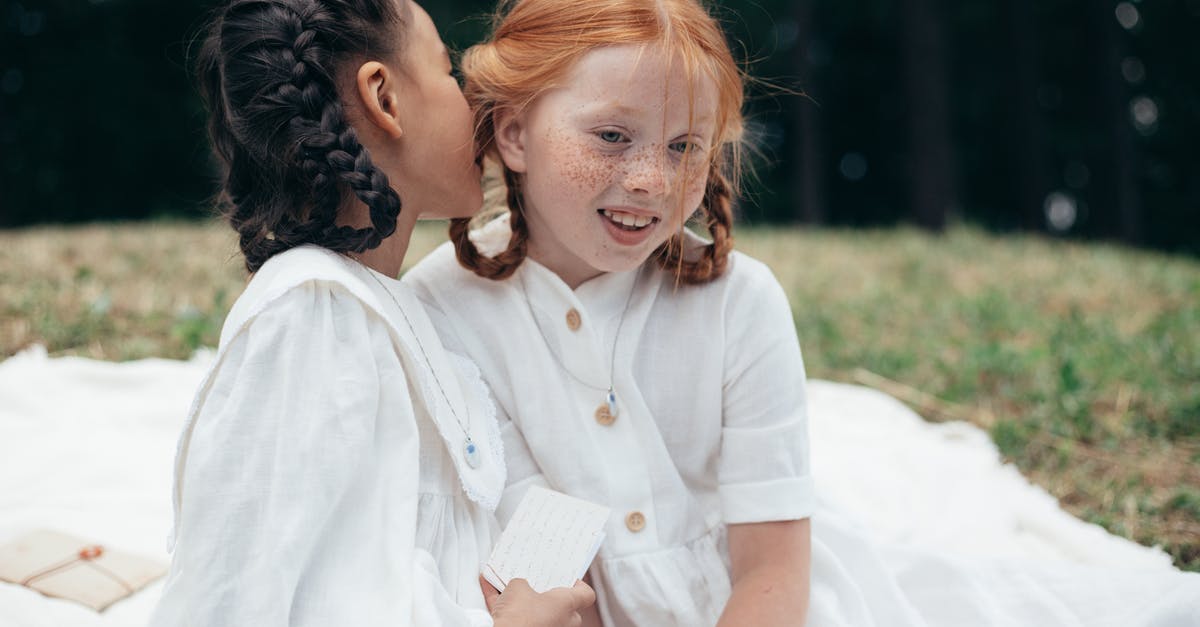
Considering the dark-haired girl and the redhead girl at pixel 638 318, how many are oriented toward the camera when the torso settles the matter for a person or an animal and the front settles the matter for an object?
1

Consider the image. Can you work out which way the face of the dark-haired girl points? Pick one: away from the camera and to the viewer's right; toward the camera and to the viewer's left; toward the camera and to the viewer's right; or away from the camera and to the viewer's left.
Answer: away from the camera and to the viewer's right

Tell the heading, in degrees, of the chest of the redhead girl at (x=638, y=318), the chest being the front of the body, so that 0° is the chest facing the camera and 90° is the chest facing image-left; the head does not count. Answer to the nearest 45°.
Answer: approximately 0°

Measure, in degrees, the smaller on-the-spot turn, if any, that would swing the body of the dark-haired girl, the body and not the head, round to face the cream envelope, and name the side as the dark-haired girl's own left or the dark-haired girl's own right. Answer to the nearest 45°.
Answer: approximately 135° to the dark-haired girl's own left

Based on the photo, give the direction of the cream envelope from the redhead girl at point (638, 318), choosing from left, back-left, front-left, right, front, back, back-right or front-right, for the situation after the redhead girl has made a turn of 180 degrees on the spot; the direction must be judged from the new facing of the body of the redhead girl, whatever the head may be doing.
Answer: left

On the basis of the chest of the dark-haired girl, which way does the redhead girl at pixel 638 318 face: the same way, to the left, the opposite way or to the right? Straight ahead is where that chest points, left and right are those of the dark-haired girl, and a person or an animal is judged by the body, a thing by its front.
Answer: to the right

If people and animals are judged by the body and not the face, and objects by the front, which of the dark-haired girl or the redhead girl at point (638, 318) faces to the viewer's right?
the dark-haired girl

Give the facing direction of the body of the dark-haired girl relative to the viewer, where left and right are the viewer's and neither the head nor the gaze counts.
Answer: facing to the right of the viewer
